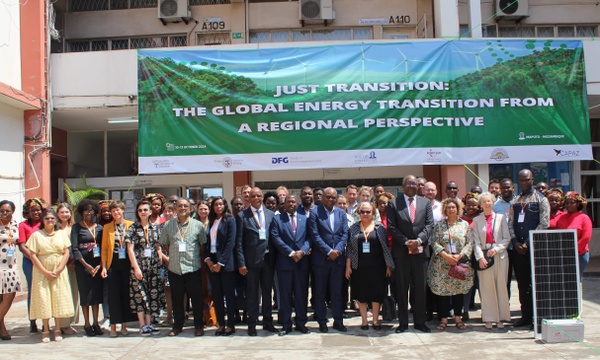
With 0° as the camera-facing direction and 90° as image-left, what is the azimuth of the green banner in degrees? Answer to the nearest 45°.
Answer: approximately 0°

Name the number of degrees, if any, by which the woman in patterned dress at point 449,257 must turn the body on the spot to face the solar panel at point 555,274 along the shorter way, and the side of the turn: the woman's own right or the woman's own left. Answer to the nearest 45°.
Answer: approximately 90° to the woman's own left

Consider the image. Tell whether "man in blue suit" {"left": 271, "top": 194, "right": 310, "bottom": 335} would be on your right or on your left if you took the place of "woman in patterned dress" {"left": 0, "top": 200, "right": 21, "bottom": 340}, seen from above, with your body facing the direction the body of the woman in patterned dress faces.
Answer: on your left

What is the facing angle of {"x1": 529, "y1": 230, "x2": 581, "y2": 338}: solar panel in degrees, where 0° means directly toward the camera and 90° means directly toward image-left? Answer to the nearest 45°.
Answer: approximately 0°

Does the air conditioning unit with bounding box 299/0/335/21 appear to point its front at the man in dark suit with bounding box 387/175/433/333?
yes
